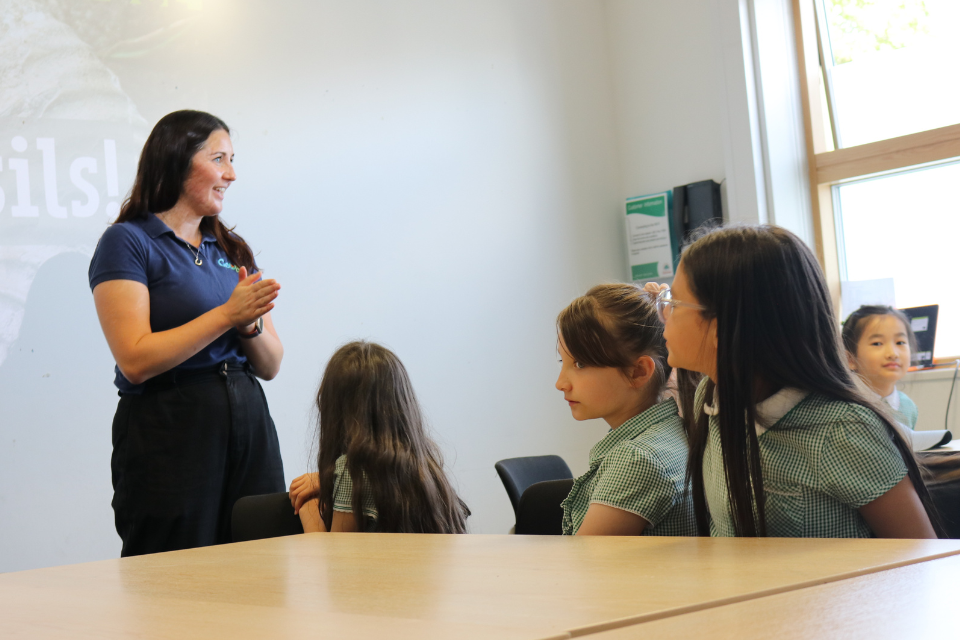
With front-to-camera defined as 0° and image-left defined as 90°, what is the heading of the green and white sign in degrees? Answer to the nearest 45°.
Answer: approximately 45°

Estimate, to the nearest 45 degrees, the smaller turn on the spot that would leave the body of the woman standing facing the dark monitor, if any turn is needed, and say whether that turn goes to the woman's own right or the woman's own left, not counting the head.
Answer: approximately 45° to the woman's own left

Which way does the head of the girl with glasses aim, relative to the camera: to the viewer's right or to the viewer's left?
to the viewer's left

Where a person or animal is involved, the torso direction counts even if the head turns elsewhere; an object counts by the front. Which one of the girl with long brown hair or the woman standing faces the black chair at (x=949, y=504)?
the woman standing

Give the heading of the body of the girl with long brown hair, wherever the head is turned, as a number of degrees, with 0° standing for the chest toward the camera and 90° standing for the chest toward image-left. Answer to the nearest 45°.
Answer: approximately 135°

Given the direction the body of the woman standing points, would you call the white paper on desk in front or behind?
in front

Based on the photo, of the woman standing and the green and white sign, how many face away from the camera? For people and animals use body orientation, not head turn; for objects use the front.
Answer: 0

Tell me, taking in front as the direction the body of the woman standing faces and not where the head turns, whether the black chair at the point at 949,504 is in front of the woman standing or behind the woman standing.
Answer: in front

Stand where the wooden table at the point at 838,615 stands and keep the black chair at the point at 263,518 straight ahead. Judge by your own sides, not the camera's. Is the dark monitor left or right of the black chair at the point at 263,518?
right

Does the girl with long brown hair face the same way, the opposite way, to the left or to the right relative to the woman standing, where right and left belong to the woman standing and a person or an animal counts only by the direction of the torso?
the opposite way

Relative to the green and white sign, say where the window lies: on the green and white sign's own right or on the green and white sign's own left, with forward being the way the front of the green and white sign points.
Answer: on the green and white sign's own left

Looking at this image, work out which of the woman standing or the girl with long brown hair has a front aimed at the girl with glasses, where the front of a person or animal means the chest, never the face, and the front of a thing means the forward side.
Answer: the woman standing

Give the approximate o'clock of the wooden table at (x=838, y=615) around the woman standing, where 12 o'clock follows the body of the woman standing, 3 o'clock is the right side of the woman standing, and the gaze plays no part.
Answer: The wooden table is roughly at 1 o'clock from the woman standing.
